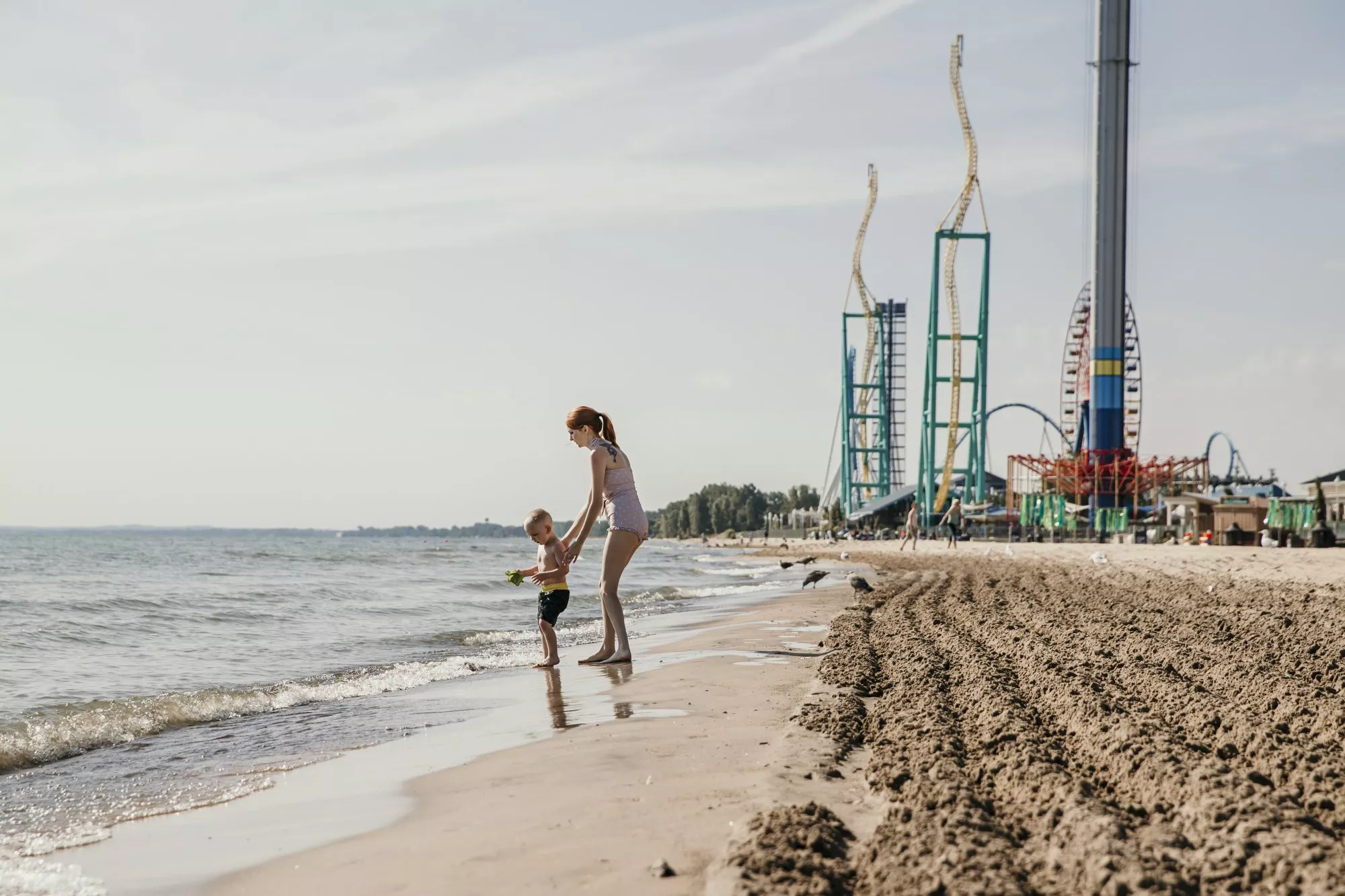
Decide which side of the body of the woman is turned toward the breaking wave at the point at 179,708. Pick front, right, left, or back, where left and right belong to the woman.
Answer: front

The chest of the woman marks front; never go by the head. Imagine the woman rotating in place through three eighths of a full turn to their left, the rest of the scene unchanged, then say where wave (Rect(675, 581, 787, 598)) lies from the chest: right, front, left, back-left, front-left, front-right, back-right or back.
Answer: back-left

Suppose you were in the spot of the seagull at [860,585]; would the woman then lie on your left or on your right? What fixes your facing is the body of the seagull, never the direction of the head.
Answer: on your left

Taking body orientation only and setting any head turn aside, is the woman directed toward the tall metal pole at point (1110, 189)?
no

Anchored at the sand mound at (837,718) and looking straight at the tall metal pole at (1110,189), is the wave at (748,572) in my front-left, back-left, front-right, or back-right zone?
front-left

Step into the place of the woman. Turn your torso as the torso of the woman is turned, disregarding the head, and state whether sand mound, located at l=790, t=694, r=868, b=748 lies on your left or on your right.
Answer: on your left

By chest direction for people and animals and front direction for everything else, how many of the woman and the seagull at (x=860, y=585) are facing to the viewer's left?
2

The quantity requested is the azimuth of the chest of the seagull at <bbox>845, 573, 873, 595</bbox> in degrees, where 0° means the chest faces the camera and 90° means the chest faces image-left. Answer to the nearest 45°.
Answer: approximately 90°

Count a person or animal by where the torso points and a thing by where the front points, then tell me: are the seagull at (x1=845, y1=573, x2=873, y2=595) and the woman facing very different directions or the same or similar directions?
same or similar directions

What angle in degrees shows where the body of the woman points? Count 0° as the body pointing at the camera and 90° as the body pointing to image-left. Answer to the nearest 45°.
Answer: approximately 90°

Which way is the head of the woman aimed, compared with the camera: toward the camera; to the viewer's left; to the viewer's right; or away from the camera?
to the viewer's left

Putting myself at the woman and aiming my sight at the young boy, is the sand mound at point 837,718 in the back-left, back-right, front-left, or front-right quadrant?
back-left

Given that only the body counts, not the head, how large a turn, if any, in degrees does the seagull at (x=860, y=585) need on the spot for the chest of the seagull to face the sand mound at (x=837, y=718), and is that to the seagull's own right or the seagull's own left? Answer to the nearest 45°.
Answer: approximately 90° to the seagull's own left
